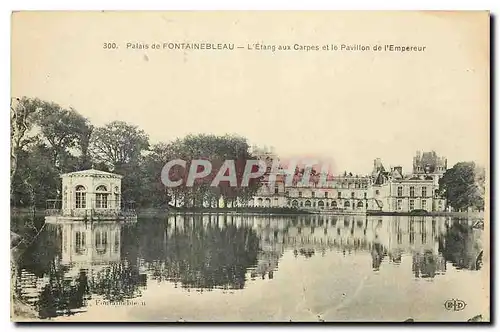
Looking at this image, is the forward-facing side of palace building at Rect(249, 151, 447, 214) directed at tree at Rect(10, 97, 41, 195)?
no

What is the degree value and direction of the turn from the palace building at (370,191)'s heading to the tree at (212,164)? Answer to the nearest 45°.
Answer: approximately 90° to its right

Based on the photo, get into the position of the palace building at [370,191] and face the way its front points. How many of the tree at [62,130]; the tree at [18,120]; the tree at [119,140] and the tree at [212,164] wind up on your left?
0

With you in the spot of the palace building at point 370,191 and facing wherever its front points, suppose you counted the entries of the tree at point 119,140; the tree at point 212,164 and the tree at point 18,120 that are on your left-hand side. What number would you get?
0

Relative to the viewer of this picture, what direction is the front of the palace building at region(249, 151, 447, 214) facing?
facing the viewer
